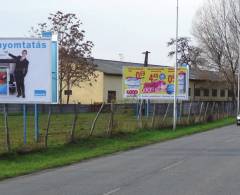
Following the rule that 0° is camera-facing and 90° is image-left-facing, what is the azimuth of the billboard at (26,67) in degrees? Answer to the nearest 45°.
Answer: approximately 0°

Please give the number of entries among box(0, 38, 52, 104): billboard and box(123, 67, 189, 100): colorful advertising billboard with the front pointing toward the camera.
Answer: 2

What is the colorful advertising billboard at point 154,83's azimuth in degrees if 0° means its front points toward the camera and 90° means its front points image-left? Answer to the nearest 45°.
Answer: approximately 0°
